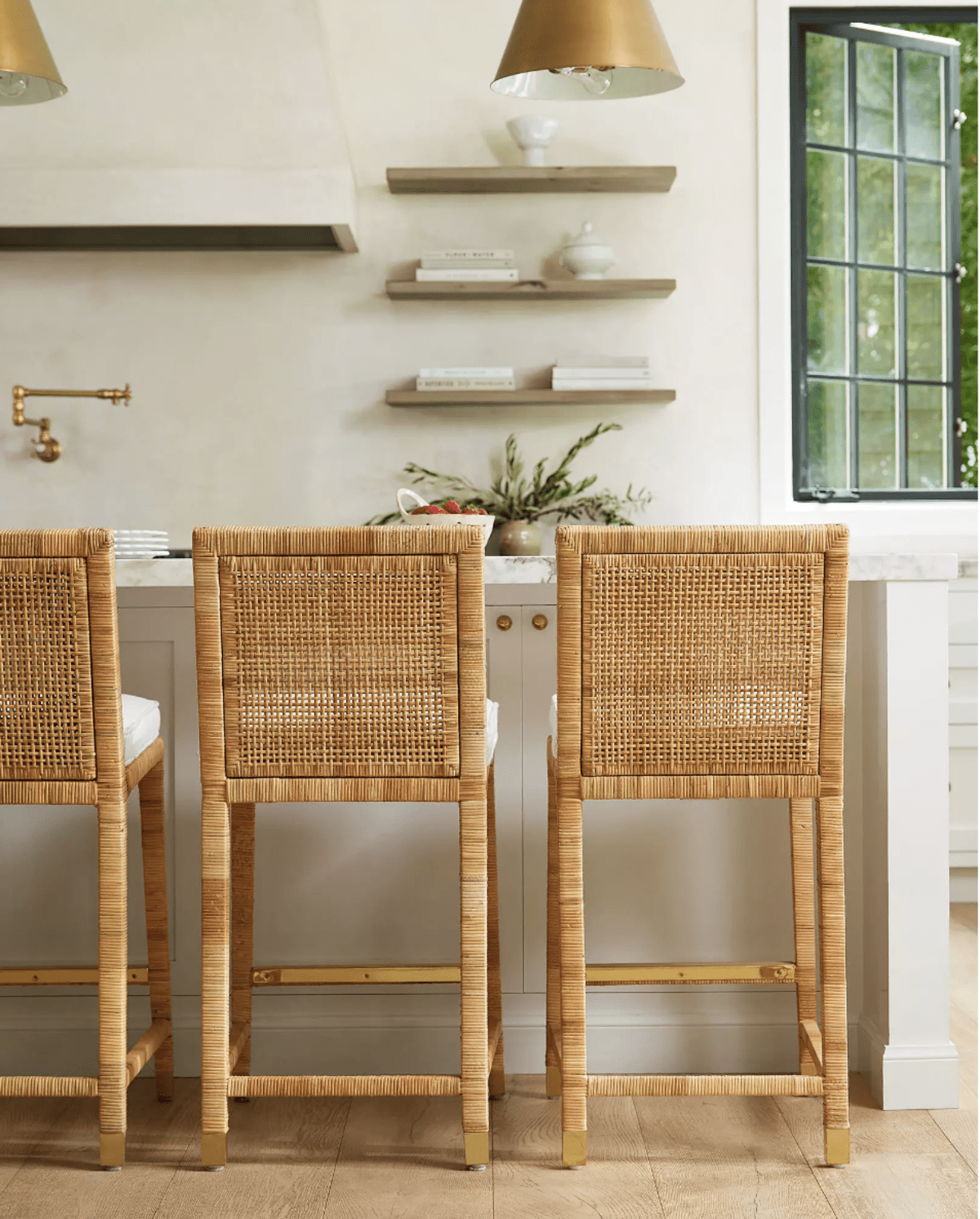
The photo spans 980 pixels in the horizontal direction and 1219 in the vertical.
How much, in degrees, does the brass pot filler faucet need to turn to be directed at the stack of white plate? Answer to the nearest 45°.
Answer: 0° — it already faces it

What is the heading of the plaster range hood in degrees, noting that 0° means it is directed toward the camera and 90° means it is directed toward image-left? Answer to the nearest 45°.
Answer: approximately 0°

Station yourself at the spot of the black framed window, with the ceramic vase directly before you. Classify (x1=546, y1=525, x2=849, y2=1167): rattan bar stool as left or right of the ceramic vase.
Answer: left

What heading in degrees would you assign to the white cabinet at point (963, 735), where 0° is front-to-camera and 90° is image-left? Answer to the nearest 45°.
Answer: approximately 0°

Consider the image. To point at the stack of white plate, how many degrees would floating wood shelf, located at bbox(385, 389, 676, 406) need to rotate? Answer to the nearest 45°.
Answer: approximately 45° to its right

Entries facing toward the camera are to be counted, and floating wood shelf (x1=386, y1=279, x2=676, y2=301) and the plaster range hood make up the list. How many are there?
2

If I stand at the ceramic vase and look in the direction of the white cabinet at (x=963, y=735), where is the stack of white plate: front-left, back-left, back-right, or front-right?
back-left

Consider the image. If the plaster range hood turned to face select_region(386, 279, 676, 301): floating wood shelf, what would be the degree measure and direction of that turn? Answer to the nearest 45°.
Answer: approximately 90° to its left
